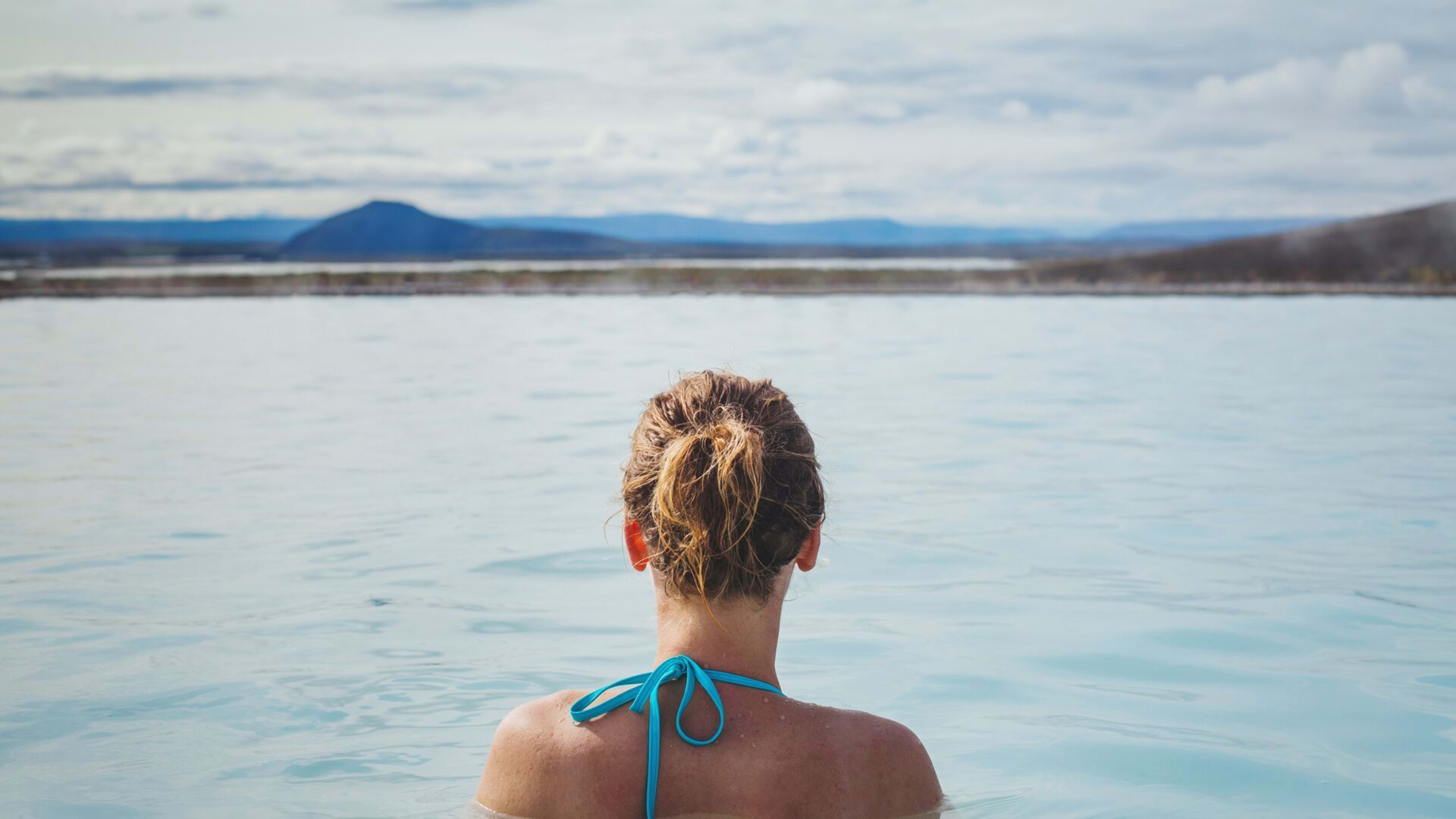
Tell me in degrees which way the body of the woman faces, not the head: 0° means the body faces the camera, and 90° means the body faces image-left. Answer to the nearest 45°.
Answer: approximately 180°

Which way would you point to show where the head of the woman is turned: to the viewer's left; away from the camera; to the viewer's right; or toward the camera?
away from the camera
